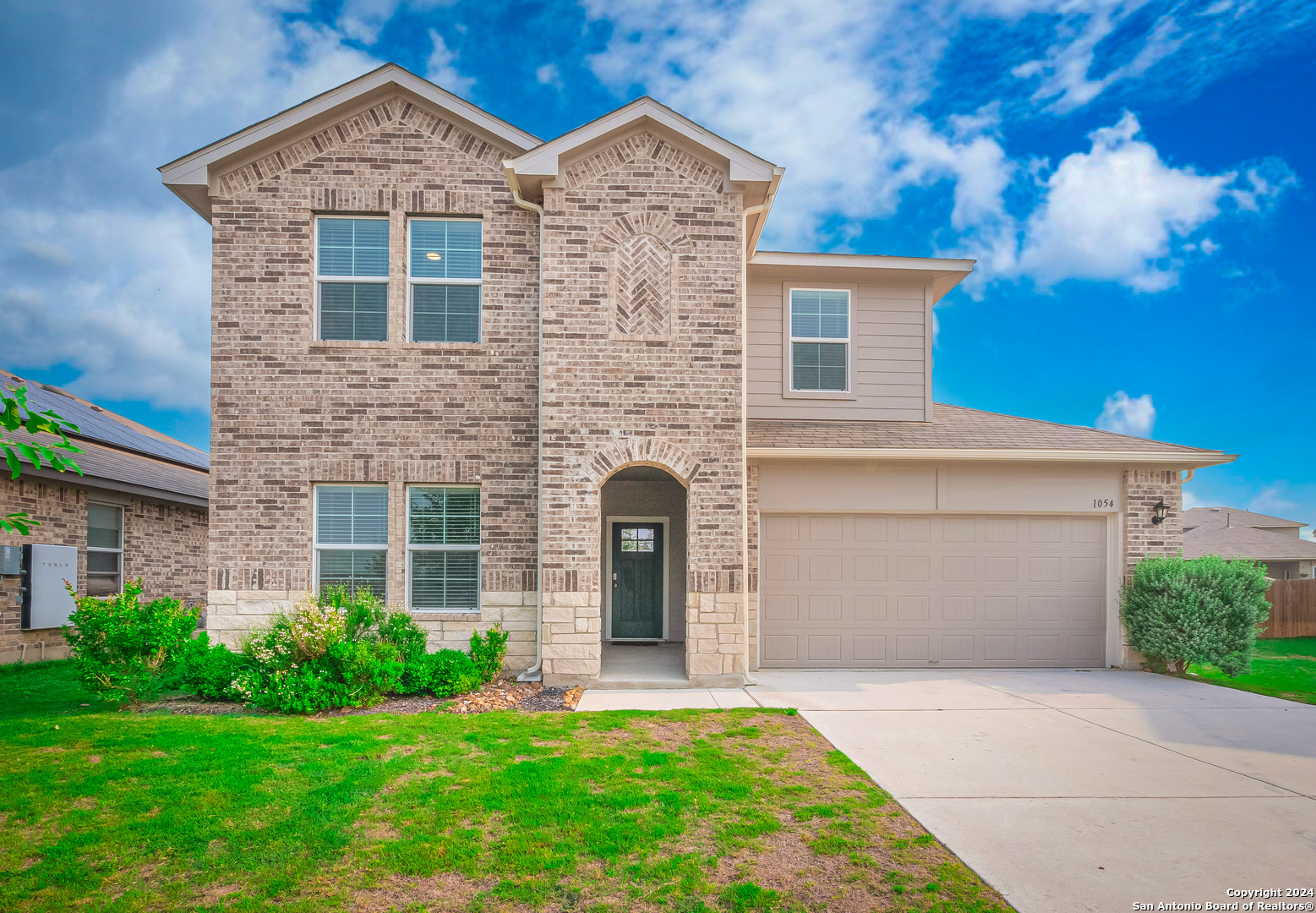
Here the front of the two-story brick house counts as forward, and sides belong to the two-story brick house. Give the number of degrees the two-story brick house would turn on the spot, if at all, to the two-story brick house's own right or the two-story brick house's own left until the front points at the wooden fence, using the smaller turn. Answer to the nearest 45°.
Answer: approximately 135° to the two-story brick house's own left

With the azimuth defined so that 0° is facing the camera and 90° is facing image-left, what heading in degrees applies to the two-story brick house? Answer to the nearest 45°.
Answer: approximately 0°

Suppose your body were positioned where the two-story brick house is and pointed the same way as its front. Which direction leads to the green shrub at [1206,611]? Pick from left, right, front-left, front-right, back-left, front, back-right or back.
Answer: left

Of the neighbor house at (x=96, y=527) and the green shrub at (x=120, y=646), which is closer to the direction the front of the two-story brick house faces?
the green shrub

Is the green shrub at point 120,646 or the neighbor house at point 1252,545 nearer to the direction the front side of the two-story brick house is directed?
the green shrub

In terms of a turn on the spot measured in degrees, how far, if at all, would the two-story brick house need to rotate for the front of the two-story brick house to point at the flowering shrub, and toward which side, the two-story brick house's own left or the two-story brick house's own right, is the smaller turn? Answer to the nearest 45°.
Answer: approximately 45° to the two-story brick house's own right

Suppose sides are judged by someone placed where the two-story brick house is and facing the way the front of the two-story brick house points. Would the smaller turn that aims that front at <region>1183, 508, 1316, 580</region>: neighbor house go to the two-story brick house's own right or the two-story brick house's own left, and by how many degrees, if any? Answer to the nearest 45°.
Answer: approximately 135° to the two-story brick house's own left
